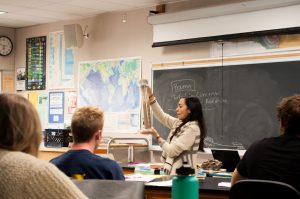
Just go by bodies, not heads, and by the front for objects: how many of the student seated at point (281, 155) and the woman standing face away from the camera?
1

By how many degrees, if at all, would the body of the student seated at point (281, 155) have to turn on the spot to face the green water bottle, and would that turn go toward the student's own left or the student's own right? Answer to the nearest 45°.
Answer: approximately 135° to the student's own left

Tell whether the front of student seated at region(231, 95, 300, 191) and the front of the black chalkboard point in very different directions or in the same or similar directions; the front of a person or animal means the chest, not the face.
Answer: very different directions

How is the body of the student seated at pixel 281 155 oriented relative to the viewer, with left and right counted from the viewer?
facing away from the viewer

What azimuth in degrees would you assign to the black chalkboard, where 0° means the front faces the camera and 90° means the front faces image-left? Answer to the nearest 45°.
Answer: approximately 0°

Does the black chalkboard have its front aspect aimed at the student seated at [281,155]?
yes

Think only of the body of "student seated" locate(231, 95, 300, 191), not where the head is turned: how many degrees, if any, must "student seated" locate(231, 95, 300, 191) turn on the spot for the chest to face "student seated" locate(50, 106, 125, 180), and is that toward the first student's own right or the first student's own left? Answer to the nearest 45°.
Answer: approximately 90° to the first student's own left

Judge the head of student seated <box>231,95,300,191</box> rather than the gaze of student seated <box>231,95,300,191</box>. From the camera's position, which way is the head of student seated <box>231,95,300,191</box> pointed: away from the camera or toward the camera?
away from the camera

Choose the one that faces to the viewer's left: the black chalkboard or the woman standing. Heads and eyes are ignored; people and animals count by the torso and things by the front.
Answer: the woman standing

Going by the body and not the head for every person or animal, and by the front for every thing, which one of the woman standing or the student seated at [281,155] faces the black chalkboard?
the student seated

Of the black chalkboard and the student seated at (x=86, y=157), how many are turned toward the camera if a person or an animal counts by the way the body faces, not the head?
1
